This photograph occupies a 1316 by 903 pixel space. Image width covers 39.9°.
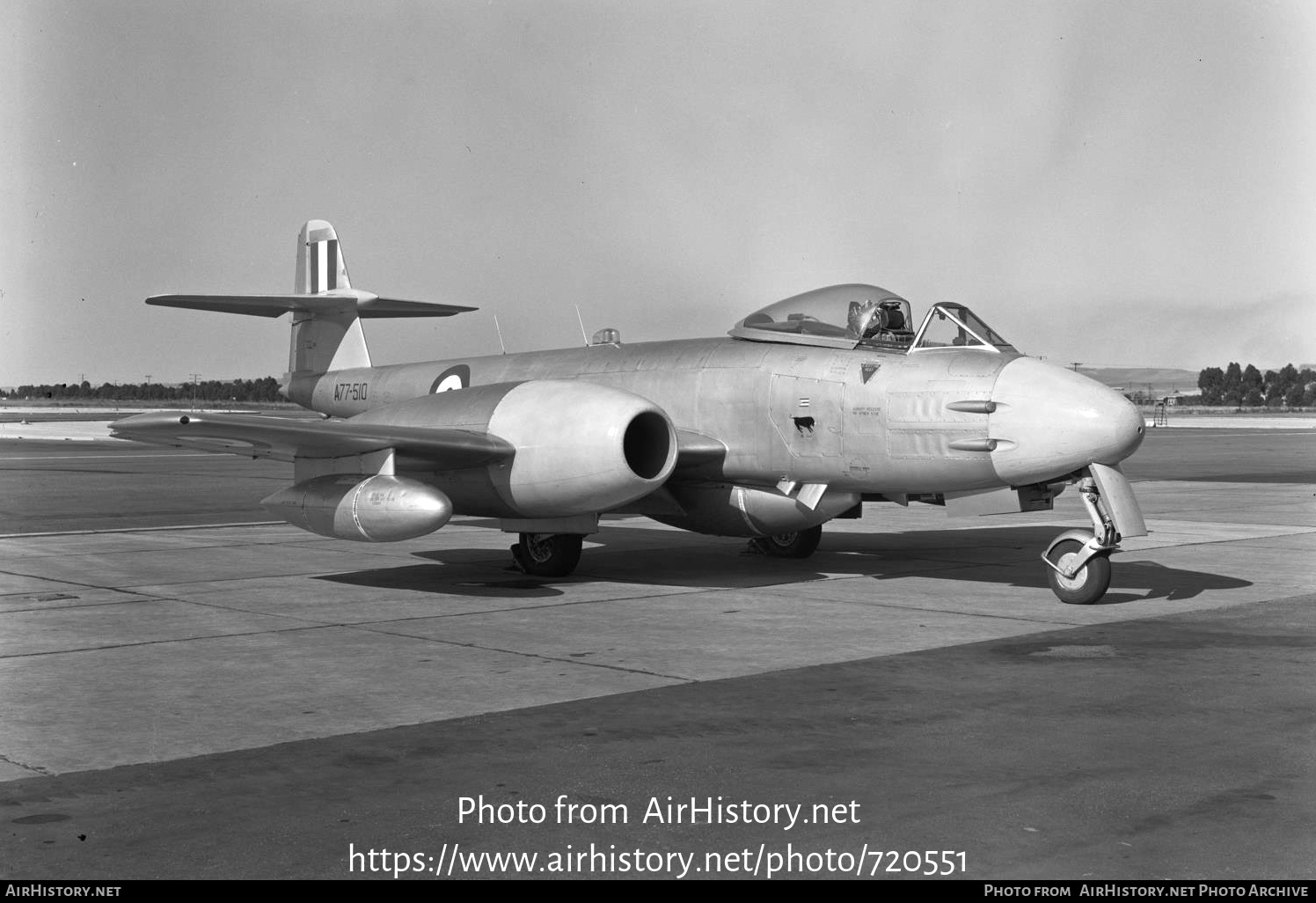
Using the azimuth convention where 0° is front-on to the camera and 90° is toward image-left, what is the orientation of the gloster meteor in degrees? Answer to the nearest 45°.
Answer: approximately 315°
